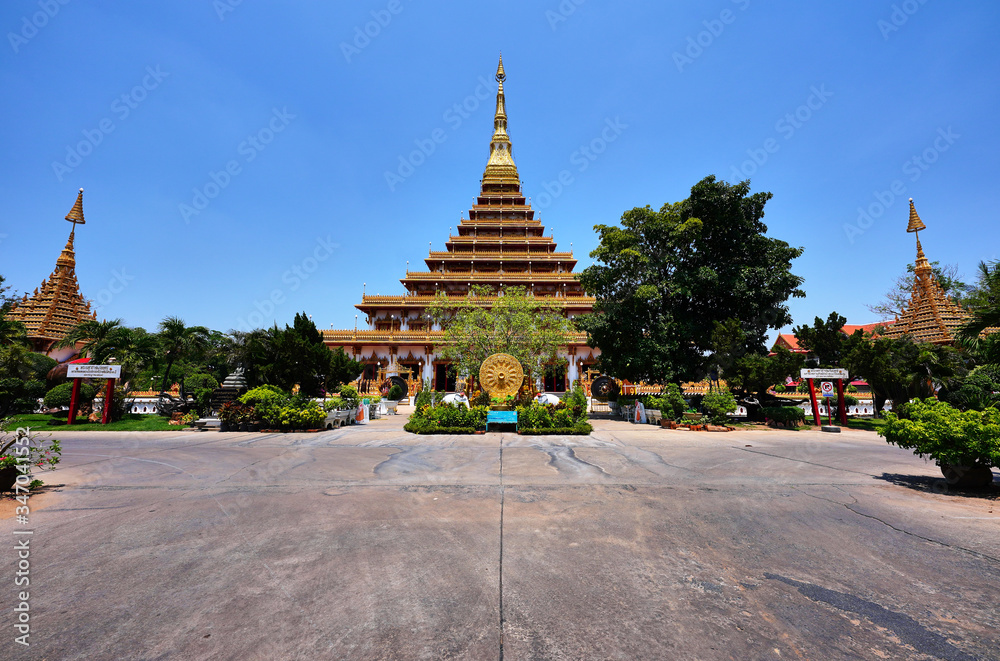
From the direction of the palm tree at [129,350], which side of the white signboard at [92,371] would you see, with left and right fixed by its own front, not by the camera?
back

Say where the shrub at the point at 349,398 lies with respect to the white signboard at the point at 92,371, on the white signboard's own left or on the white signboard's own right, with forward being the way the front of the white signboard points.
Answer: on the white signboard's own left

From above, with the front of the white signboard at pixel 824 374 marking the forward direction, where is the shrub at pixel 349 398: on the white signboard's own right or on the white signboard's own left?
on the white signboard's own right

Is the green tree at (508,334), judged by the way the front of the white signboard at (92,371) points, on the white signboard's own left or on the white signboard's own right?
on the white signboard's own left

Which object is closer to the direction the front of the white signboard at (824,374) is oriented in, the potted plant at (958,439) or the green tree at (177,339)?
the potted plant

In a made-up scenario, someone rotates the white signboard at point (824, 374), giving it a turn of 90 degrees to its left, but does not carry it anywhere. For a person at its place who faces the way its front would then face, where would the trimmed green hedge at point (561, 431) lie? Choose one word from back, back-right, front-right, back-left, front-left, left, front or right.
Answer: back-right

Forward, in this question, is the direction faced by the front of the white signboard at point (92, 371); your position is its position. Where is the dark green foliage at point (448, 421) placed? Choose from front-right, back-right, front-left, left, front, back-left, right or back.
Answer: front-left

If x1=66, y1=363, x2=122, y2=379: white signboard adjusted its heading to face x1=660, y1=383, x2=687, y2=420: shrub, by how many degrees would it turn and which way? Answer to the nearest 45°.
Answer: approximately 45° to its left

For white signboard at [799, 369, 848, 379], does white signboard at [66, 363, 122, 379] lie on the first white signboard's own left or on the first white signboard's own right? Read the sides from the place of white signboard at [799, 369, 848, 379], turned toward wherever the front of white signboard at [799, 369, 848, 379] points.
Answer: on the first white signboard's own right

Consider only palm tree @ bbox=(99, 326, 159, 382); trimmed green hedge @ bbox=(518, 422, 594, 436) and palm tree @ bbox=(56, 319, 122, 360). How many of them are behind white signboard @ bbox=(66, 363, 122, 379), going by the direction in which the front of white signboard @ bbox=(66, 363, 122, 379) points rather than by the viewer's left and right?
2

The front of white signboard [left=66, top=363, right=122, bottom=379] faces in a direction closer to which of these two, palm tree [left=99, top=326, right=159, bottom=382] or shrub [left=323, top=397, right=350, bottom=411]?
the shrub

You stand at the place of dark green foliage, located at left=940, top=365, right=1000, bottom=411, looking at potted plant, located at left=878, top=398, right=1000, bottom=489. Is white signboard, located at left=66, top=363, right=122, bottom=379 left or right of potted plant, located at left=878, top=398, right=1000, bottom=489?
right

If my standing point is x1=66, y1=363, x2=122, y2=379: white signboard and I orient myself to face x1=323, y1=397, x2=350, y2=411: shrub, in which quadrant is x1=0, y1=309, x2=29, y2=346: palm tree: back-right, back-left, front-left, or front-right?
back-left

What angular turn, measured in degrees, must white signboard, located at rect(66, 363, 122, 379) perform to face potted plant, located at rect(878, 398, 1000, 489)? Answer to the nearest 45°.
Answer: approximately 45° to its left

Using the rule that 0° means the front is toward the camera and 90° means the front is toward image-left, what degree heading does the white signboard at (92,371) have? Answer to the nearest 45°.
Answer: approximately 0°

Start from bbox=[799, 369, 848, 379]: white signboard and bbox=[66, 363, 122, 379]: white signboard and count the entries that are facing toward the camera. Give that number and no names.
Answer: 2
